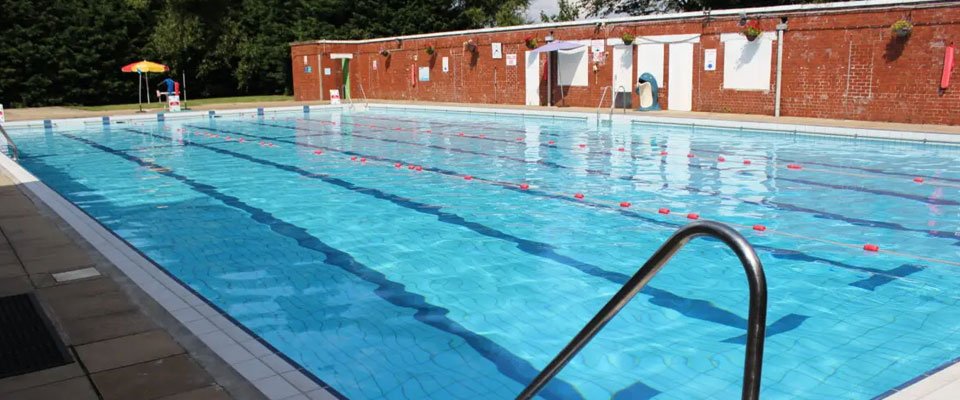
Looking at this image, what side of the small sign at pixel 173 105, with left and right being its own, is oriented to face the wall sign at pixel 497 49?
left

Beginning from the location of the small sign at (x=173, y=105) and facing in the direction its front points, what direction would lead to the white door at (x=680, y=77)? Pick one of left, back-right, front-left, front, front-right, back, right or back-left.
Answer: front-left

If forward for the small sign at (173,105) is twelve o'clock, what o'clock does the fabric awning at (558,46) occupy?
The fabric awning is roughly at 10 o'clock from the small sign.

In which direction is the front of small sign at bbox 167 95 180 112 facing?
toward the camera

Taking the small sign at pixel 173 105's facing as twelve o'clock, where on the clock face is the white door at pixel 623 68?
The white door is roughly at 10 o'clock from the small sign.

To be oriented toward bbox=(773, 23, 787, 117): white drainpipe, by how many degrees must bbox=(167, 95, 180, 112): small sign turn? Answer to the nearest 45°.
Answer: approximately 45° to its left

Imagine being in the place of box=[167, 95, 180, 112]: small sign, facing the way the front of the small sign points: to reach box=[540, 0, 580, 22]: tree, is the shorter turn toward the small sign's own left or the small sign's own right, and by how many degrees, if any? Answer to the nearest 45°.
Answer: approximately 135° to the small sign's own left

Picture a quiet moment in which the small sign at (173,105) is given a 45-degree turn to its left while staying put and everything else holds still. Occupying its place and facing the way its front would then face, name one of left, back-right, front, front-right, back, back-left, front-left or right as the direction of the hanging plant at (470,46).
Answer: front-left

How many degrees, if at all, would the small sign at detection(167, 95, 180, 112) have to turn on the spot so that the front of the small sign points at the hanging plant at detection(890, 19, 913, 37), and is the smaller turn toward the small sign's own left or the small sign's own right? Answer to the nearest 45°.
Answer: approximately 45° to the small sign's own left
